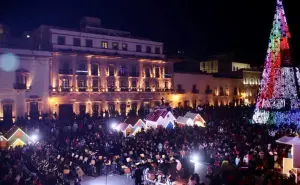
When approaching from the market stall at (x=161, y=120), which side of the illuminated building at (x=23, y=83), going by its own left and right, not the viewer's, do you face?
front

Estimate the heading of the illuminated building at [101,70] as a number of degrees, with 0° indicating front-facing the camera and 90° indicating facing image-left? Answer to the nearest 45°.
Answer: approximately 315°

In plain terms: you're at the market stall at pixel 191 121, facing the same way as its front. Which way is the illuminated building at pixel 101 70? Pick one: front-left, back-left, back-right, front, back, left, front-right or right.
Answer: back

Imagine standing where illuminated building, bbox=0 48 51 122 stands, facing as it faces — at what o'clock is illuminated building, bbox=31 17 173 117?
illuminated building, bbox=31 17 173 117 is roughly at 10 o'clock from illuminated building, bbox=0 48 51 122.

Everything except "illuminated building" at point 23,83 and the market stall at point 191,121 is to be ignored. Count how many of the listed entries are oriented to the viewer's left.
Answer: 0

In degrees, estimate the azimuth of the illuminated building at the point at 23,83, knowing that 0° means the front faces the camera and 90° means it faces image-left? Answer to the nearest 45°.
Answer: approximately 315°

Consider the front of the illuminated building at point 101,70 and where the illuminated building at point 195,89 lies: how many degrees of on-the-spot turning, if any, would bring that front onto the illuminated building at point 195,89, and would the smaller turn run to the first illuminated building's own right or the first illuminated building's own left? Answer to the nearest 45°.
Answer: approximately 90° to the first illuminated building's own left

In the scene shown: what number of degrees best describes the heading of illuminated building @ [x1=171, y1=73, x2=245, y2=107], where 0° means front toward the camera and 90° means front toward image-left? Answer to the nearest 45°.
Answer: approximately 315°

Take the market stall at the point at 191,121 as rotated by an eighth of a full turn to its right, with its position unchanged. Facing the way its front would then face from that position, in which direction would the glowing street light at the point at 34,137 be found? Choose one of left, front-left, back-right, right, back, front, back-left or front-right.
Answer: front-right

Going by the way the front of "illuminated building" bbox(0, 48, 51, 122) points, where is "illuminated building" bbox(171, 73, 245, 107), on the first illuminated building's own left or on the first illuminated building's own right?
on the first illuminated building's own left

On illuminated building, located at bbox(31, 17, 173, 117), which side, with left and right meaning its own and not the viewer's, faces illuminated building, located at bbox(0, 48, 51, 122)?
right
